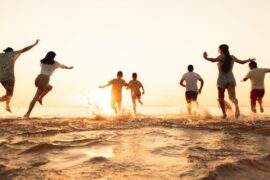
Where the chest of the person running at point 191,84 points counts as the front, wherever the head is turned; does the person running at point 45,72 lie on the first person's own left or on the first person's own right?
on the first person's own left

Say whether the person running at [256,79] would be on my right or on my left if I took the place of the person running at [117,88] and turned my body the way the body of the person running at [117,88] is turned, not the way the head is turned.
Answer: on my right

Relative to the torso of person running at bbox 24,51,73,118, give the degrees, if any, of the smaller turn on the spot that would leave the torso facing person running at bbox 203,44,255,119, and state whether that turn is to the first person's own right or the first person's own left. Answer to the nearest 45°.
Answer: approximately 90° to the first person's own right

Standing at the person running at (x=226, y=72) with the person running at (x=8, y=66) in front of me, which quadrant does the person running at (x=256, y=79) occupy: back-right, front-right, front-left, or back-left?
back-right

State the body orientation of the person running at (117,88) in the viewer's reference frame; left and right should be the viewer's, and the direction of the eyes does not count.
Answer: facing away from the viewer

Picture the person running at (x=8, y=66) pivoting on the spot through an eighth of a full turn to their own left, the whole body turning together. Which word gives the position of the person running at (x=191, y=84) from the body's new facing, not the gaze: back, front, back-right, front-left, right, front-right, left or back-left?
back-right

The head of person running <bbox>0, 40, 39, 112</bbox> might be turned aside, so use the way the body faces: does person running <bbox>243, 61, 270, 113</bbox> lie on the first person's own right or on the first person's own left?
on the first person's own right

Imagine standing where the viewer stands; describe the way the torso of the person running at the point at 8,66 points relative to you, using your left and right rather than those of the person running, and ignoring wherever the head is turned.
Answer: facing away from the viewer

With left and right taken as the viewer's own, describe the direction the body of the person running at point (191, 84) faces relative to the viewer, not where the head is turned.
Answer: facing away from the viewer

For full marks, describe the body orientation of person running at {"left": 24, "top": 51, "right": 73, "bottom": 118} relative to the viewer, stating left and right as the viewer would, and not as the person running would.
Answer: facing away from the viewer and to the right of the viewer

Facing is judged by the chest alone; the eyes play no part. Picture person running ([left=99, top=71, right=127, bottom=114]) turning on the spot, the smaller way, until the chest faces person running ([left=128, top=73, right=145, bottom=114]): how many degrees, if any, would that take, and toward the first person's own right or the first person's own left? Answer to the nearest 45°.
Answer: approximately 45° to the first person's own right
